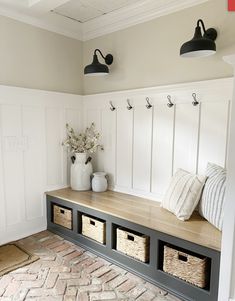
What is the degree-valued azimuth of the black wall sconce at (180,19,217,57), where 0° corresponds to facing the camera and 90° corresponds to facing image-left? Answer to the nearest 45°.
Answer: approximately 45°

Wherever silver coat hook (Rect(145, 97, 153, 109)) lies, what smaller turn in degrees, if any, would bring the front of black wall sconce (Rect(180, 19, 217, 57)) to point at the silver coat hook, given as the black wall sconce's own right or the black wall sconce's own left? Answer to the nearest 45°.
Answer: approximately 90° to the black wall sconce's own right

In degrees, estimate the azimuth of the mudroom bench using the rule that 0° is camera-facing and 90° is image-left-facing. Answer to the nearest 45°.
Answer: approximately 45°
